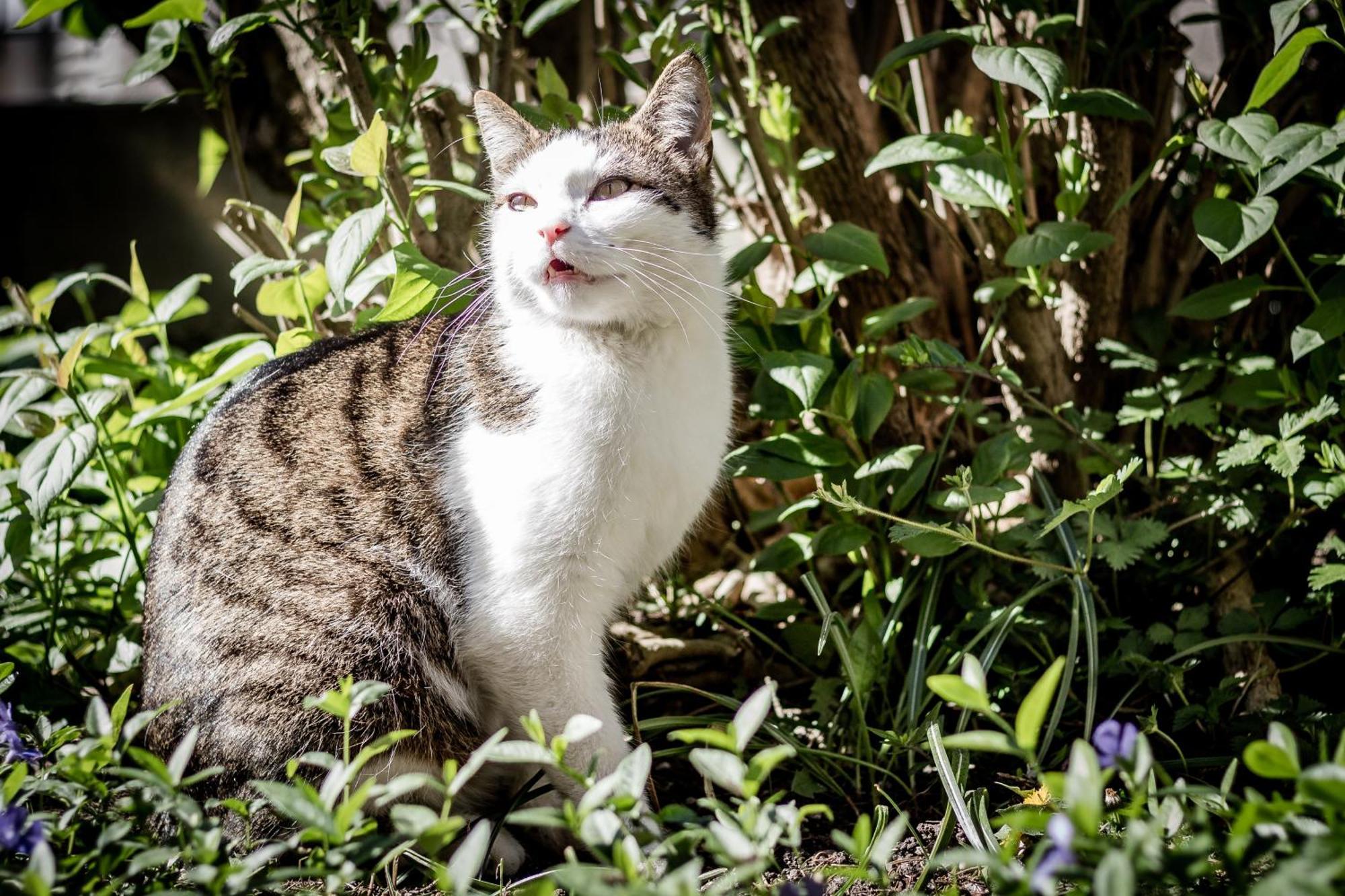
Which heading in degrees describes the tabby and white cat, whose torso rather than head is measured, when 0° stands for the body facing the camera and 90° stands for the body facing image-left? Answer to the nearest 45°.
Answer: approximately 315°

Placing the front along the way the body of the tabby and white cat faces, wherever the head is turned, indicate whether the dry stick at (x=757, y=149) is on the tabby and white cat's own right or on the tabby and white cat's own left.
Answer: on the tabby and white cat's own left

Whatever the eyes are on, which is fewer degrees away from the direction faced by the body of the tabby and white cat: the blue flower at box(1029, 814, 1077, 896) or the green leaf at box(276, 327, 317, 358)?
the blue flower

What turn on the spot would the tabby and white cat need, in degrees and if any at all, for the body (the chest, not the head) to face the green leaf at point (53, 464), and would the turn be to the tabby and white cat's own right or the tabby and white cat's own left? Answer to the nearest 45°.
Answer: approximately 180°

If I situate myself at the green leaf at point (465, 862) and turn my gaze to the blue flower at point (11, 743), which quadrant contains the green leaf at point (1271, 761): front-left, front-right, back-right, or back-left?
back-right

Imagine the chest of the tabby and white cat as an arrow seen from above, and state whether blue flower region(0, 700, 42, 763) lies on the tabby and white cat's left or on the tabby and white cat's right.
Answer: on the tabby and white cat's right

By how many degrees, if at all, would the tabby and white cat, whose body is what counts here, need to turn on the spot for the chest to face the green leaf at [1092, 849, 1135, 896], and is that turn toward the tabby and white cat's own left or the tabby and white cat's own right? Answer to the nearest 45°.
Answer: approximately 45° to the tabby and white cat's own right
